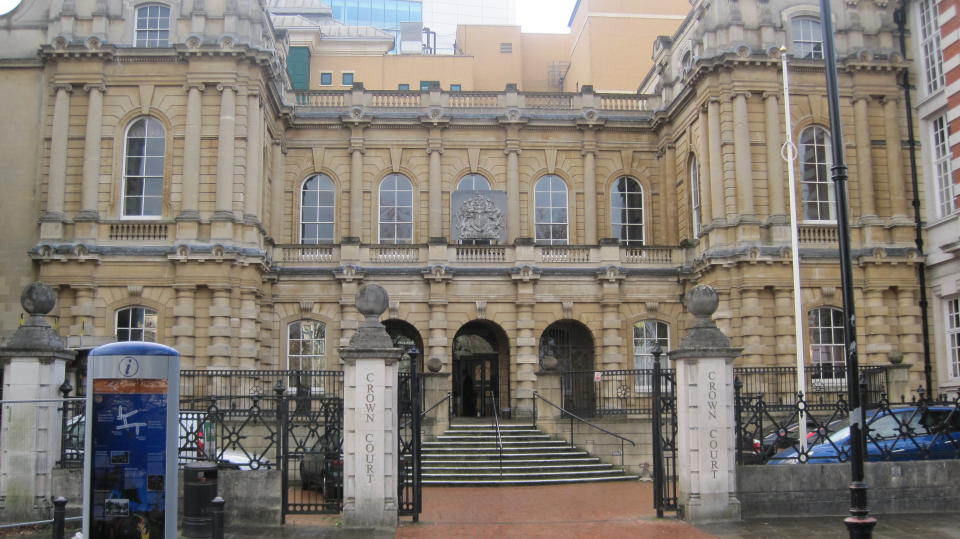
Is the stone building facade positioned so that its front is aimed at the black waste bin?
yes

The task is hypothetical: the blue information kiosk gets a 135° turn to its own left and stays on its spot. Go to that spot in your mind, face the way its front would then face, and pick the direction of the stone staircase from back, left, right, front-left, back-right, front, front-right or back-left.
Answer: front

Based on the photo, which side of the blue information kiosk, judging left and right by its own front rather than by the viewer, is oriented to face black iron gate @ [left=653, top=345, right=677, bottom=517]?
left

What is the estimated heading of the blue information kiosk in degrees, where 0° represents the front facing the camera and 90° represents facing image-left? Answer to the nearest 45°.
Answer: approximately 0°

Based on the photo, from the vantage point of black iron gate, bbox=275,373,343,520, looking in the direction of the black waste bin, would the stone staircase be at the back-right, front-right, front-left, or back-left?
back-right

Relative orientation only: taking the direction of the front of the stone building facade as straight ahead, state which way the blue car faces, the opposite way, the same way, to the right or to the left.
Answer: to the right

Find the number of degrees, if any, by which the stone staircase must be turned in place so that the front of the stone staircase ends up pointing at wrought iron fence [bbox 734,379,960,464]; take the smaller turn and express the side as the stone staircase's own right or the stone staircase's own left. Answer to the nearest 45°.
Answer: approximately 45° to the stone staircase's own left

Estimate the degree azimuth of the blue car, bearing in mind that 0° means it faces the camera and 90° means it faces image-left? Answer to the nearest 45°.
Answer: approximately 90°

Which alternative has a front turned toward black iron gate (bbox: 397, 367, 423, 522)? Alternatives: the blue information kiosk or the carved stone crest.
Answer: the carved stone crest
